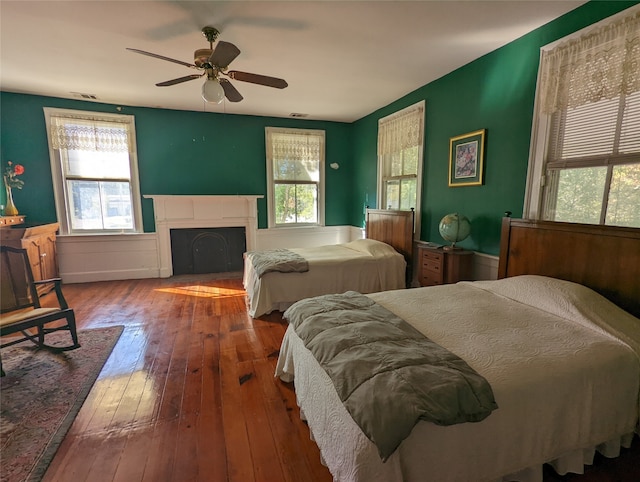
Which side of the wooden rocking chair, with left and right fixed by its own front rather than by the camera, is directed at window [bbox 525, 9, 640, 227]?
front

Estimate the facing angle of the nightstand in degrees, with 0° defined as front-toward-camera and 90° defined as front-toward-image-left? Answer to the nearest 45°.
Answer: approximately 45°

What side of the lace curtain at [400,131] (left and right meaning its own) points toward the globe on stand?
left

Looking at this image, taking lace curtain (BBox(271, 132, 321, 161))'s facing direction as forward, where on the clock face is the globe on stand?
The globe on stand is roughly at 11 o'clock from the lace curtain.

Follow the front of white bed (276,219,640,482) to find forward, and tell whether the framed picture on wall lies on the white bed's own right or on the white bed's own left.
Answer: on the white bed's own right

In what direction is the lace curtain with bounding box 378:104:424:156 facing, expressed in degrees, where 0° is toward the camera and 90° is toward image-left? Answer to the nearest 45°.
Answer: approximately 45°

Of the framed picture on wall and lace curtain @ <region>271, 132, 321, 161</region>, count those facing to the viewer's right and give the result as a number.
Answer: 0

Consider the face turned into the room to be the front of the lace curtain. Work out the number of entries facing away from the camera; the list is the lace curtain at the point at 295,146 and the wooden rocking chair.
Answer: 0

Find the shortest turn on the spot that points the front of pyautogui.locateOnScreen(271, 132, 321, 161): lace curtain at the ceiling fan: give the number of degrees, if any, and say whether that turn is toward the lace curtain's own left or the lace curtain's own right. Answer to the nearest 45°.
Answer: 0° — it already faces it

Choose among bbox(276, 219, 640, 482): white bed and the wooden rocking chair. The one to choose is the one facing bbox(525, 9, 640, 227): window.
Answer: the wooden rocking chair

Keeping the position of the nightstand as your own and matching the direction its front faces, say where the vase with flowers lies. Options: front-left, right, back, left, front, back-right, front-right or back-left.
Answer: front-right

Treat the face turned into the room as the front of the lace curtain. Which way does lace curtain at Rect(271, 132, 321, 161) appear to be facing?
toward the camera

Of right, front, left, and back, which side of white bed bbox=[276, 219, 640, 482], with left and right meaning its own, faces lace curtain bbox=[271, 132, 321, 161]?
right

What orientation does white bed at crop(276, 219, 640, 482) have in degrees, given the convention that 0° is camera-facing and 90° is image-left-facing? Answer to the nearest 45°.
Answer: approximately 45°
